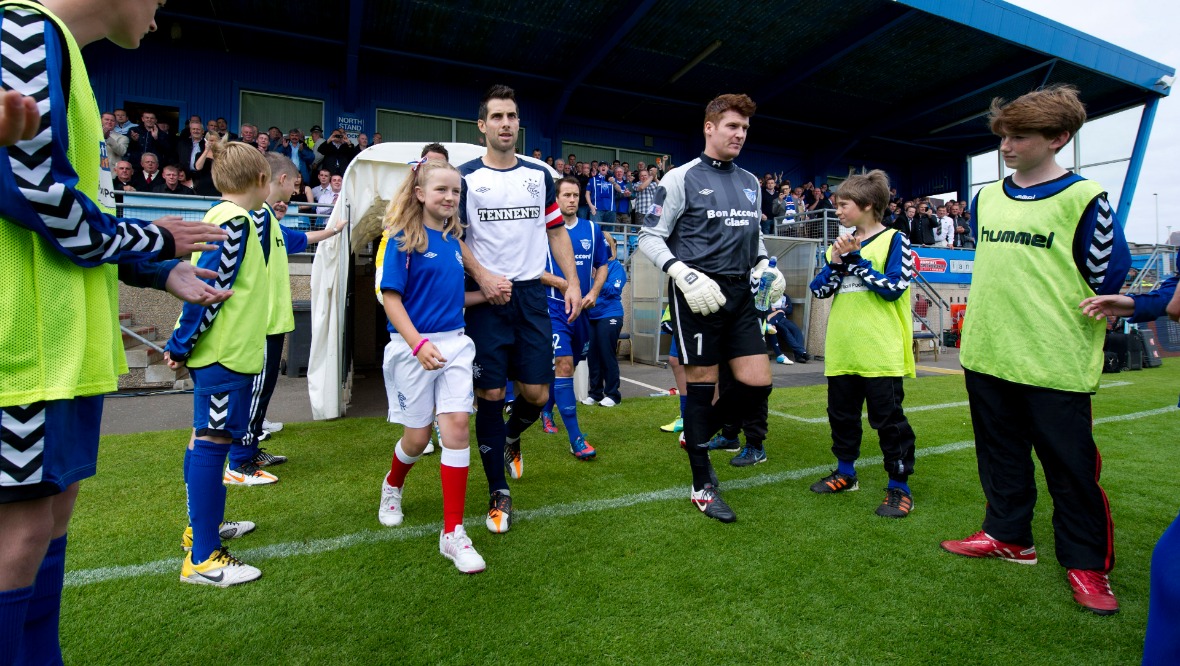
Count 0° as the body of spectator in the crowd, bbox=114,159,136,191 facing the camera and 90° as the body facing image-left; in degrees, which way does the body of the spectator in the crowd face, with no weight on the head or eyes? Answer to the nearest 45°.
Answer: approximately 315°

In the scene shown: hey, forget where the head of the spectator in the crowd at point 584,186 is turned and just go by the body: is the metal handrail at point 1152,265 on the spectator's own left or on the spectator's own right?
on the spectator's own left

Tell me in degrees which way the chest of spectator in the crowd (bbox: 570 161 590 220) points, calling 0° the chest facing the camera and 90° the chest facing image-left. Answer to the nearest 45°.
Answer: approximately 0°

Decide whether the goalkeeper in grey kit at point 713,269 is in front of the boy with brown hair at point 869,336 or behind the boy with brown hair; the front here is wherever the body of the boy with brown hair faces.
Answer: in front

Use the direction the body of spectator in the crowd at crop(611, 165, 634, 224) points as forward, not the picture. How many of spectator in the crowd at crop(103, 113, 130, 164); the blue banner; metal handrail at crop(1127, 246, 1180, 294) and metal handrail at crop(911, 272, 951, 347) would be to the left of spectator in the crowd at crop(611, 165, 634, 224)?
3

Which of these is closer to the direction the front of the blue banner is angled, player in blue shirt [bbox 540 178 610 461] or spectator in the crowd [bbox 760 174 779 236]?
the player in blue shirt

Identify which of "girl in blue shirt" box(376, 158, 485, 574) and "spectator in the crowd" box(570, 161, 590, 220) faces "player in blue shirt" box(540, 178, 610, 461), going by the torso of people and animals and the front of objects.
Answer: the spectator in the crowd

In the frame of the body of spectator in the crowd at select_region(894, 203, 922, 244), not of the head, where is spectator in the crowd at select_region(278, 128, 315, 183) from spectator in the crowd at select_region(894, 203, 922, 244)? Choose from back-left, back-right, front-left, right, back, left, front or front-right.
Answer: front-right

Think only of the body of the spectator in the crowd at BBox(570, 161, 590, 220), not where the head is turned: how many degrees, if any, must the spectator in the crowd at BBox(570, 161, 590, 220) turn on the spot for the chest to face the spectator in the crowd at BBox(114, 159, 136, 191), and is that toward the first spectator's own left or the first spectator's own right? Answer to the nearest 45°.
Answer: approximately 45° to the first spectator's own right

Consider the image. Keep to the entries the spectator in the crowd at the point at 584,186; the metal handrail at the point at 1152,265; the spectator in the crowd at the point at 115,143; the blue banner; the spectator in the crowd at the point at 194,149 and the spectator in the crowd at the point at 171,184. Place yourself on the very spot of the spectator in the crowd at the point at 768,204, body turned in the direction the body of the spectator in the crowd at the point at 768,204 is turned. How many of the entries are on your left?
2
